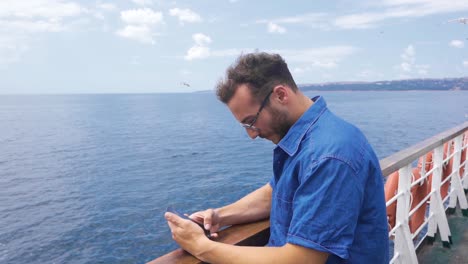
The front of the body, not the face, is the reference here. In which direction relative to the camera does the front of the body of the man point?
to the viewer's left
